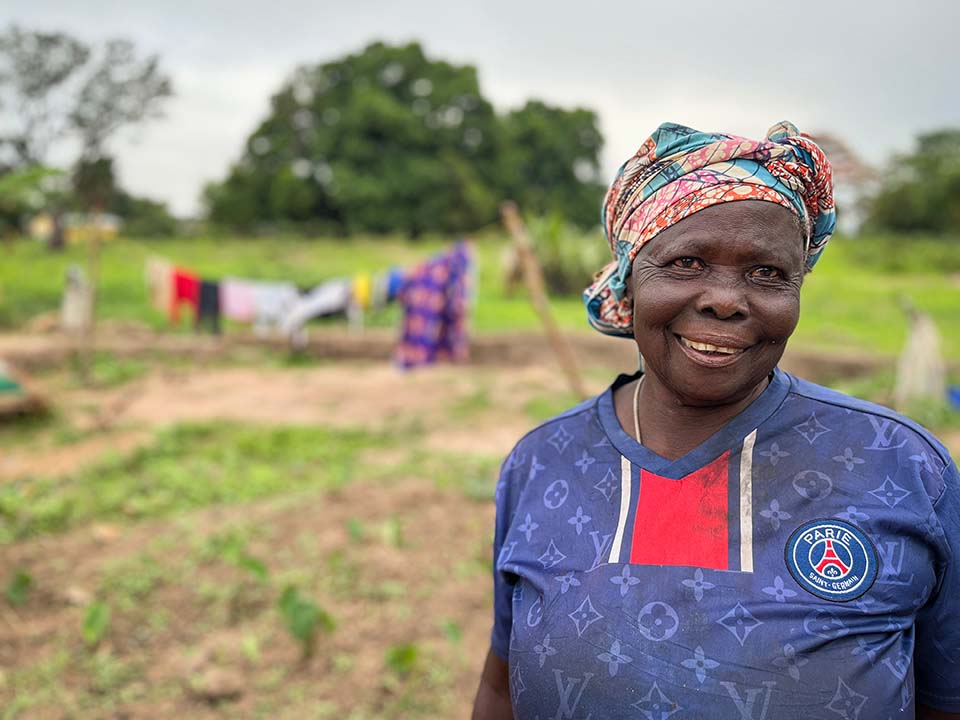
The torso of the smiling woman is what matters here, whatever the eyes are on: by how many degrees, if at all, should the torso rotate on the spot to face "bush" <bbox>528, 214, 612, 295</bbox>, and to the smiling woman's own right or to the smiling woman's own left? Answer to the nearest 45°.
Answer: approximately 180°

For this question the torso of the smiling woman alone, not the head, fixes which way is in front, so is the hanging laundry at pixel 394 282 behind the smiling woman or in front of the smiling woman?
behind

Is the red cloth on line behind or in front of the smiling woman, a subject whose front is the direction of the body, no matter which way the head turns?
behind

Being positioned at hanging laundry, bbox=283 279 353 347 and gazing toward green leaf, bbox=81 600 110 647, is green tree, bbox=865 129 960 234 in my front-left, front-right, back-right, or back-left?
back-left

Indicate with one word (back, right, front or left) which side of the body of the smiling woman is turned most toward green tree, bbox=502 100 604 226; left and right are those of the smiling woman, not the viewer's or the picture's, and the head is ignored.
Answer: back

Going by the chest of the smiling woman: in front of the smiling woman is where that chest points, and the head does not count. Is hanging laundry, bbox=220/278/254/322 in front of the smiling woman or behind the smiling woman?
behind

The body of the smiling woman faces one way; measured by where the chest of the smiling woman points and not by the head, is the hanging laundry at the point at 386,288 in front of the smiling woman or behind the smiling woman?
behind

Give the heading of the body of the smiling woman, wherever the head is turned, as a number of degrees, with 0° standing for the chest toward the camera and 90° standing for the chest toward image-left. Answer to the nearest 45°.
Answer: approximately 0°

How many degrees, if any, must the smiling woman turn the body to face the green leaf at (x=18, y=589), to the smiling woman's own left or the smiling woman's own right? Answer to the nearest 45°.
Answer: approximately 135° to the smiling woman's own right

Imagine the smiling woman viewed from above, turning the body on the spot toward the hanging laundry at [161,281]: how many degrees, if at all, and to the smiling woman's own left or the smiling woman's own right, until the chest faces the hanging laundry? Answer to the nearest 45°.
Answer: approximately 135° to the smiling woman's own right

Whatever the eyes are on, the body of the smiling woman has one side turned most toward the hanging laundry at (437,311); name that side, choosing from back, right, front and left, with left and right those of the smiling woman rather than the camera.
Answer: back
